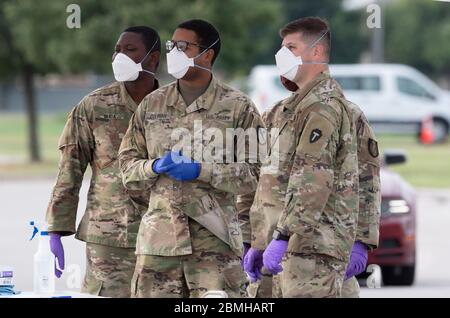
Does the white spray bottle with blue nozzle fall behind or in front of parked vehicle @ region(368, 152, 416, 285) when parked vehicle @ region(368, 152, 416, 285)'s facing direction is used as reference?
in front

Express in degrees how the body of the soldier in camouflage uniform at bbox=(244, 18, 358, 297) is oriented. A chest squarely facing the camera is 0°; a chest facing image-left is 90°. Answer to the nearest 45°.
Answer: approximately 90°

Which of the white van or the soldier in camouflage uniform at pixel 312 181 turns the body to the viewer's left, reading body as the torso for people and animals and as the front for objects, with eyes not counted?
the soldier in camouflage uniform

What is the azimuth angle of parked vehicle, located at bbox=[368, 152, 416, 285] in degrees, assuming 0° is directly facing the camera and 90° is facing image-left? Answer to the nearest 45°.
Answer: approximately 0°

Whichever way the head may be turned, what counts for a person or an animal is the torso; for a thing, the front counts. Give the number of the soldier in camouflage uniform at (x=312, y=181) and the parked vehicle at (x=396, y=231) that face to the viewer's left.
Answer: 1

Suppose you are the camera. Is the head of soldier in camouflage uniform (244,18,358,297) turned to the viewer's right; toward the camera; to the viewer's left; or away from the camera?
to the viewer's left

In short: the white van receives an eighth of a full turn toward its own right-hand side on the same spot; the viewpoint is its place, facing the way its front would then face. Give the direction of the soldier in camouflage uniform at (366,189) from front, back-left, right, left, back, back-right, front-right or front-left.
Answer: front-right

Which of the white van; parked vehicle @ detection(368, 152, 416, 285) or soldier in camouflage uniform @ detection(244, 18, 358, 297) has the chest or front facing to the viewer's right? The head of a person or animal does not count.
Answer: the white van

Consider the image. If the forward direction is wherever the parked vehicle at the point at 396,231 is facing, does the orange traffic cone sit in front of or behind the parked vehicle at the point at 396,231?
behind
